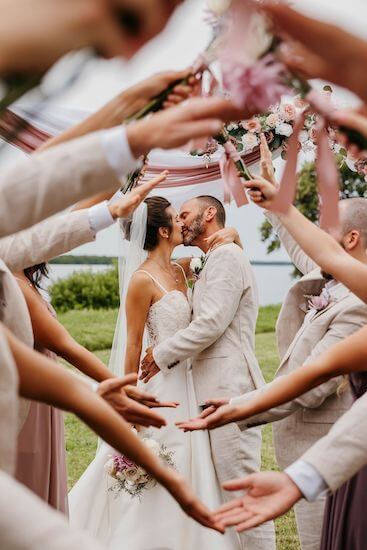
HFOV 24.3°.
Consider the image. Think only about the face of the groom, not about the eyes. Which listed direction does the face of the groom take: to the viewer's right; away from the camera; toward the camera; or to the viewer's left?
to the viewer's left

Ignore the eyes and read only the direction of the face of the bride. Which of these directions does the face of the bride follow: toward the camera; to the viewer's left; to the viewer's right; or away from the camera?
to the viewer's right

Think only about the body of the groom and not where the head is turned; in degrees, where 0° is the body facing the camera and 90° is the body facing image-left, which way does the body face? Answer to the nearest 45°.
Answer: approximately 90°
